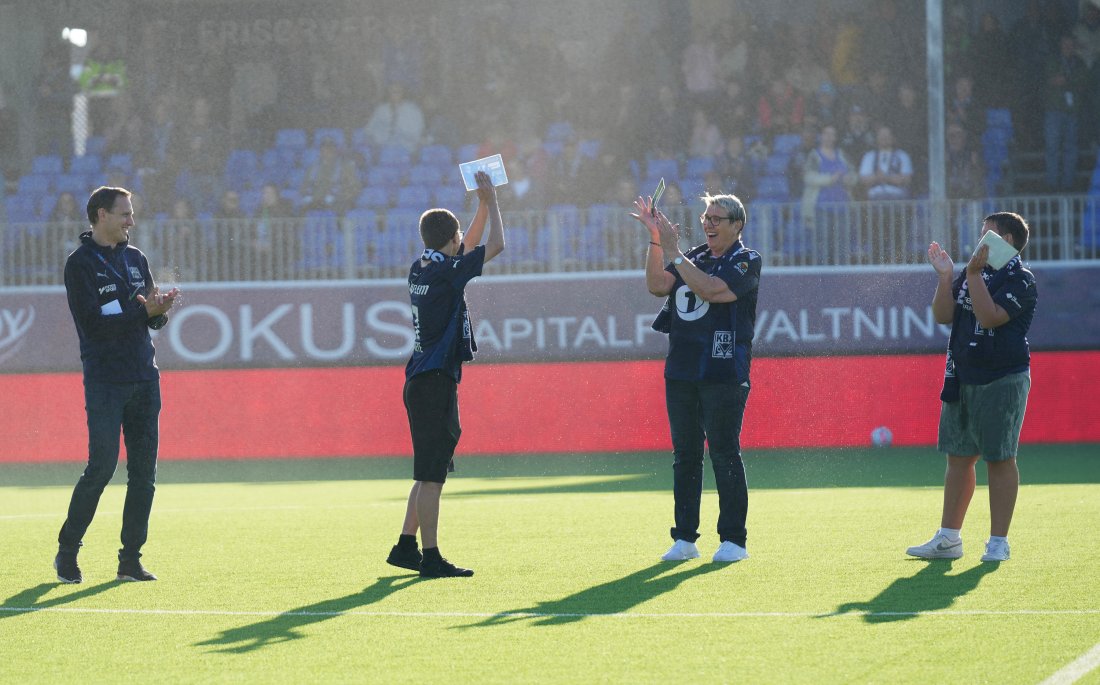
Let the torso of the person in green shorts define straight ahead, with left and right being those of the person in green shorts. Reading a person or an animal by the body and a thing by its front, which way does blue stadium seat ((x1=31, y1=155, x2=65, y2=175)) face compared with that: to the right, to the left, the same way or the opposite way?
to the left

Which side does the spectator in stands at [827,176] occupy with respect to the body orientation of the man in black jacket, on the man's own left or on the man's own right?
on the man's own left

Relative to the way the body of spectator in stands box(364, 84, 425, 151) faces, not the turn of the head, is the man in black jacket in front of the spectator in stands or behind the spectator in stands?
in front

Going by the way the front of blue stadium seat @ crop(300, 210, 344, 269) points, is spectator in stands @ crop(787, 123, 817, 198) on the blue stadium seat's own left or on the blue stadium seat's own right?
on the blue stadium seat's own left

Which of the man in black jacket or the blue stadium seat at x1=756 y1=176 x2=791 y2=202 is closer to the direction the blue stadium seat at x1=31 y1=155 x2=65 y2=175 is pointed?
the man in black jacket

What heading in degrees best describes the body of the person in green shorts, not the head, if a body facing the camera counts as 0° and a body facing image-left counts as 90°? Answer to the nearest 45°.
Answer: approximately 45°

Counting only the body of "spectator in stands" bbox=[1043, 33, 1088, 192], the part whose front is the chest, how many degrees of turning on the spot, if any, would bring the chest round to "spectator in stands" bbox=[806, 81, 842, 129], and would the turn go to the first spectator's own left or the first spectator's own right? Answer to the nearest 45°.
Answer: approximately 90° to the first spectator's own right

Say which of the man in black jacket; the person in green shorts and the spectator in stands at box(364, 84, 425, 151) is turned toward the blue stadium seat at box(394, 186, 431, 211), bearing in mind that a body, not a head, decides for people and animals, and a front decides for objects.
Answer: the spectator in stands

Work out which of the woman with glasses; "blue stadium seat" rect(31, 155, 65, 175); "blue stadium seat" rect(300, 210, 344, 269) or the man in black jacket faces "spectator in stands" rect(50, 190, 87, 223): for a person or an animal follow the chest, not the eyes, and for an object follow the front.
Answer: "blue stadium seat" rect(31, 155, 65, 175)

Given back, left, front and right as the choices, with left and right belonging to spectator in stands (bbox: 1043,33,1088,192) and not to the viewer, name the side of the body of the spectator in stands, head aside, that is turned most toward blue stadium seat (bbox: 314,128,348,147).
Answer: right

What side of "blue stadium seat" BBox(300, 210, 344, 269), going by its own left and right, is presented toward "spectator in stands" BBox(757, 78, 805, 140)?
left

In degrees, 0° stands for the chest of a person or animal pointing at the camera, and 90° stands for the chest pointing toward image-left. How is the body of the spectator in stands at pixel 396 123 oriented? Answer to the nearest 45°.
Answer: approximately 0°

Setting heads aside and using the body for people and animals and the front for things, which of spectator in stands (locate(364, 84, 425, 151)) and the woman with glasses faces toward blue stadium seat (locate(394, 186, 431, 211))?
the spectator in stands

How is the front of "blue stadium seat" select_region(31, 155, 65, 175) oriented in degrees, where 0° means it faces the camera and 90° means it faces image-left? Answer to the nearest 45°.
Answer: approximately 0°
